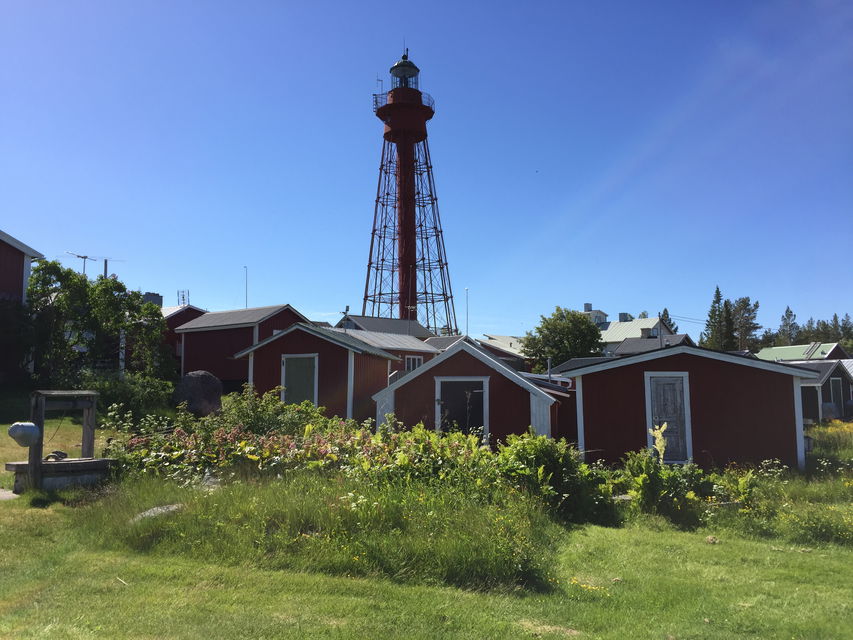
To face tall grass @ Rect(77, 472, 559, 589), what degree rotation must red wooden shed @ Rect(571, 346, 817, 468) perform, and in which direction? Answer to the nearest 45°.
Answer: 0° — it already faces it

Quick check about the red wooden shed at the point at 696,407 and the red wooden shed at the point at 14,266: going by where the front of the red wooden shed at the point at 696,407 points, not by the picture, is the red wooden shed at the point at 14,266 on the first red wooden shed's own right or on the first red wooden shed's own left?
on the first red wooden shed's own right

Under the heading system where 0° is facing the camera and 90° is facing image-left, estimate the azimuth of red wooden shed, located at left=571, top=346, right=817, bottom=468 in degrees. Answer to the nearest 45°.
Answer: approximately 0°

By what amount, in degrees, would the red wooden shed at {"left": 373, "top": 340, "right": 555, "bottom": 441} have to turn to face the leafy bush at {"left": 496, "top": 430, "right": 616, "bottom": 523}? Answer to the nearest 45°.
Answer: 0° — it already faces it

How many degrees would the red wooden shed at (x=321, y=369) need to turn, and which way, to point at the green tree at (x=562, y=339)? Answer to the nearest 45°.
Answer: approximately 180°

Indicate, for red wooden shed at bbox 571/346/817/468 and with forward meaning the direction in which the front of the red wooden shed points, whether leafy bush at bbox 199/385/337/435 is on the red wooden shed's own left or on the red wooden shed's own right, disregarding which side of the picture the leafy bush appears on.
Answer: on the red wooden shed's own right

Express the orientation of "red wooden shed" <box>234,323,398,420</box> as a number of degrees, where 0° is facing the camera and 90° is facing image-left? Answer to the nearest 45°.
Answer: approximately 45°

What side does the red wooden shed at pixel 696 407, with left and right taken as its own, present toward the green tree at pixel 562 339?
back

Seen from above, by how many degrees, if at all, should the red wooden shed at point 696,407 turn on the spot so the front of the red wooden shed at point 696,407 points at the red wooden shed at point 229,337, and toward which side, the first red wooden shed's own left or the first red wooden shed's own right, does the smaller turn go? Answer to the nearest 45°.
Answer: approximately 135° to the first red wooden shed's own right
